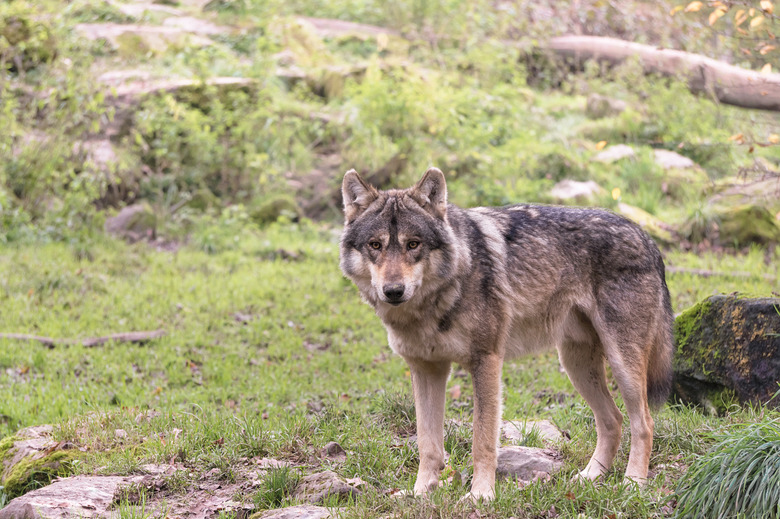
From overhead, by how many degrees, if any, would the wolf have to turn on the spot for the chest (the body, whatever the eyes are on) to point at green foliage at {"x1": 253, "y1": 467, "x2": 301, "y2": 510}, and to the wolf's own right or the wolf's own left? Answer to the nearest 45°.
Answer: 0° — it already faces it

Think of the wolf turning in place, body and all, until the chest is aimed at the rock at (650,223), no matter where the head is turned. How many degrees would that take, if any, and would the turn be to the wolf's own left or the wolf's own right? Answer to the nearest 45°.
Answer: approximately 135° to the wolf's own right

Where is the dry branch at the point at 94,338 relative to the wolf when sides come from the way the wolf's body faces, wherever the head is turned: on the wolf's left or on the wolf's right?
on the wolf's right

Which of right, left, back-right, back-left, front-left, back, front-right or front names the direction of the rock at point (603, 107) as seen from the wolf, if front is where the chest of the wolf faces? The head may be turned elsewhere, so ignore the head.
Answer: back-right

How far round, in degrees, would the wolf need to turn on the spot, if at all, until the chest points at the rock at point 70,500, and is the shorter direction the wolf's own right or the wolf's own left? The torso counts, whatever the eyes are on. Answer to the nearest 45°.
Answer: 0° — it already faces it

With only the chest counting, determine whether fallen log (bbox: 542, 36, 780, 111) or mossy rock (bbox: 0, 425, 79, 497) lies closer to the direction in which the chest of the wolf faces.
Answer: the mossy rock

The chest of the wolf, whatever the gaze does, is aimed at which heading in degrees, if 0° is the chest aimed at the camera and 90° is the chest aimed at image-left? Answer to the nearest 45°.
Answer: approximately 45°
